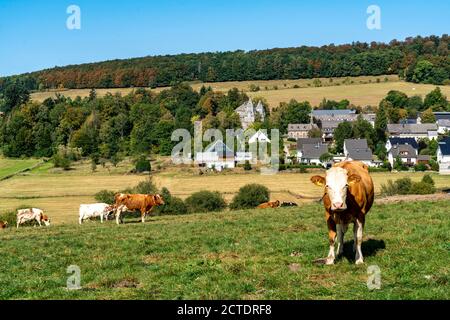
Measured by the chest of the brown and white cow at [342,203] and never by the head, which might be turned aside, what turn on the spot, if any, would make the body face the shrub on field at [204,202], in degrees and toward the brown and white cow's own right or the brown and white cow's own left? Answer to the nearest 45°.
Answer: approximately 180°

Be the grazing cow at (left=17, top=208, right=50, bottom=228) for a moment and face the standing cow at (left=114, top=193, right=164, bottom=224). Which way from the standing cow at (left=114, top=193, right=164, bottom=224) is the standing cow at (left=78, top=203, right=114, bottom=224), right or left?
left

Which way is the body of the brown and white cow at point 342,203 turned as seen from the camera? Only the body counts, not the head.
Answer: toward the camera

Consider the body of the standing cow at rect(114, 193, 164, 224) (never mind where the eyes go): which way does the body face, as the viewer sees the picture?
to the viewer's right
